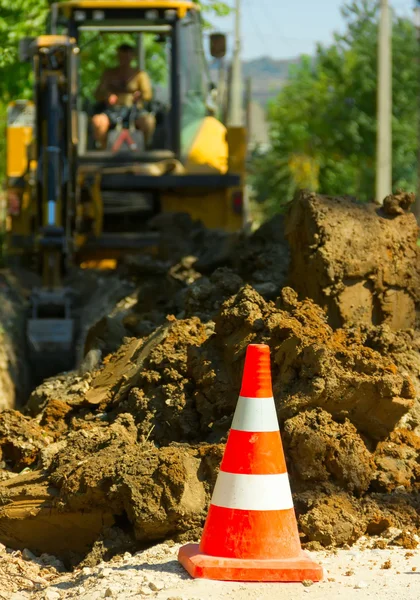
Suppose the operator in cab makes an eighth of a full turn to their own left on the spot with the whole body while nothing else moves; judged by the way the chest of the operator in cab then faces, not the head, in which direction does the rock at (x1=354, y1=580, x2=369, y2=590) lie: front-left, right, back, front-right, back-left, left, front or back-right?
front-right

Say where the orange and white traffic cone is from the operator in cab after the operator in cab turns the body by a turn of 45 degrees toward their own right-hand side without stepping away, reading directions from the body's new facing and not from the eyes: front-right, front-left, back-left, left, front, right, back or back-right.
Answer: front-left

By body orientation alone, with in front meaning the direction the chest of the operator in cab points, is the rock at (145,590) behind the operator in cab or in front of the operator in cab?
in front

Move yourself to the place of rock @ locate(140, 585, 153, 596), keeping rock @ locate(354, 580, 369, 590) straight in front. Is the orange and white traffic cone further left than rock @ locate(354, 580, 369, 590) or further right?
left

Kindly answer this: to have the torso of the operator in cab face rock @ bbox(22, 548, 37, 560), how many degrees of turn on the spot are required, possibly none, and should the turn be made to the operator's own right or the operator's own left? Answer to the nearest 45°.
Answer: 0° — they already face it

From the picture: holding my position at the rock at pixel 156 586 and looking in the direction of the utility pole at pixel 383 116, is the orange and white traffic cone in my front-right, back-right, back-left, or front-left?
front-right

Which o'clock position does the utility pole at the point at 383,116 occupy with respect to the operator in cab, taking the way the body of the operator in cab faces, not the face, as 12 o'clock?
The utility pole is roughly at 7 o'clock from the operator in cab.

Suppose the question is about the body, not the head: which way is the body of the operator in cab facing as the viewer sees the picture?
toward the camera

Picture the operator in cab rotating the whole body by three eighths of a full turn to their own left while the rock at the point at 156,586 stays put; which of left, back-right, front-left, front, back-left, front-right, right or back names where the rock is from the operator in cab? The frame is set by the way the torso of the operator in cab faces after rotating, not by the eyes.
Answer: back-right
